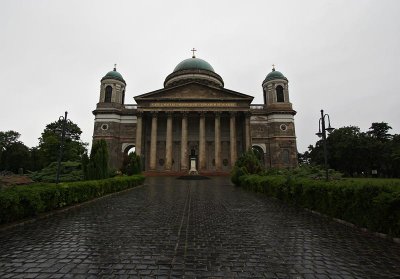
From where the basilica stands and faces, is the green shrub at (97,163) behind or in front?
in front

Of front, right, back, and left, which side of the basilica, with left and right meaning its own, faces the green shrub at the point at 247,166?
front

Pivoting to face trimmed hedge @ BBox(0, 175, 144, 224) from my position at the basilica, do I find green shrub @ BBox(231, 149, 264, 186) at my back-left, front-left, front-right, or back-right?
front-left

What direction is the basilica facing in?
toward the camera

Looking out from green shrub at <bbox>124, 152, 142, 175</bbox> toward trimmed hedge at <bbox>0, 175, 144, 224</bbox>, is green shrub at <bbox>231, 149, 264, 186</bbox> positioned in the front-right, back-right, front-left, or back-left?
front-left

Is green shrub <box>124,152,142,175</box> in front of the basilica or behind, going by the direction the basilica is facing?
in front

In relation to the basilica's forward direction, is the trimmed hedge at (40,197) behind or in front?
in front

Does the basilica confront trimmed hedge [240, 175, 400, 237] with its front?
yes
